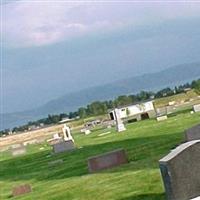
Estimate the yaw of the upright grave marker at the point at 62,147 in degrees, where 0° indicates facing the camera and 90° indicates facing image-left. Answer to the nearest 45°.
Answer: approximately 0°

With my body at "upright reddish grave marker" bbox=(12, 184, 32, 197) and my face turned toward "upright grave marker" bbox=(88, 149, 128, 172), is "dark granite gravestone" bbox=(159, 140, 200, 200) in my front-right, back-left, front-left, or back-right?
front-right

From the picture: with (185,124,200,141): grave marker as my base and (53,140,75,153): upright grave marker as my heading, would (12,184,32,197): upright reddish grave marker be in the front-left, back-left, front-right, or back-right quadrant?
front-left

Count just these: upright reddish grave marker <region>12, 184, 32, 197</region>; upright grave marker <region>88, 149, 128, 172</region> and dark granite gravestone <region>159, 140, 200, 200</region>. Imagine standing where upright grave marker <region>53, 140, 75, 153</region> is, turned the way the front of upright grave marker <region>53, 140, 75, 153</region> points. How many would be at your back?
0

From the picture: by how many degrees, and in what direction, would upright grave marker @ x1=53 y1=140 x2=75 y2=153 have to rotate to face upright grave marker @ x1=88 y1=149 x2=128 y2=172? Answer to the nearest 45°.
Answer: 0° — it already faces it

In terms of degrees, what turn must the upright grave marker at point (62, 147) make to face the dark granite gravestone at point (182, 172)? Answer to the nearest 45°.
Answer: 0° — it already faces it

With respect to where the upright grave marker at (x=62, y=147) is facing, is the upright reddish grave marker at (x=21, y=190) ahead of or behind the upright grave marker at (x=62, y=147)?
ahead

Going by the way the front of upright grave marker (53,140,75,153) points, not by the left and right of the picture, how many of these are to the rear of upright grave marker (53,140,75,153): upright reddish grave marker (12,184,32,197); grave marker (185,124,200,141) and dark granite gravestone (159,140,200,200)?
0
